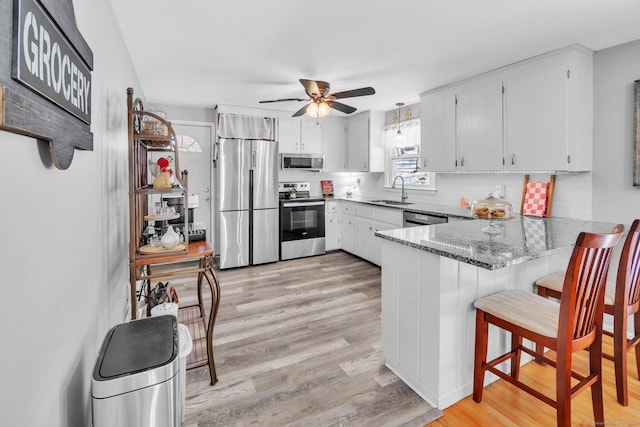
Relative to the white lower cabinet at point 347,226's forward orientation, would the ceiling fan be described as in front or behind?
in front

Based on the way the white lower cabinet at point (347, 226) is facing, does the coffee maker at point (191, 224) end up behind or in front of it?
in front

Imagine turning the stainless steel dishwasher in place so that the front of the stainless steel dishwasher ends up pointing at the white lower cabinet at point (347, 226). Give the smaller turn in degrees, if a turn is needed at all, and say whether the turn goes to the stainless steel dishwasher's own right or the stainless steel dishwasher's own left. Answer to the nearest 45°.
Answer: approximately 90° to the stainless steel dishwasher's own right

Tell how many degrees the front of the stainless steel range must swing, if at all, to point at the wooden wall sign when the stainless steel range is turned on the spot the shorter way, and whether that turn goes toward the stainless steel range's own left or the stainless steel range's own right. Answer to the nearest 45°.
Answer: approximately 45° to the stainless steel range's own right

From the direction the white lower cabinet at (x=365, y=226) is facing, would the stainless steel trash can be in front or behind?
in front

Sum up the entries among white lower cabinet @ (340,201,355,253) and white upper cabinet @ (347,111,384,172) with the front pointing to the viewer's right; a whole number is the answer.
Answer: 0

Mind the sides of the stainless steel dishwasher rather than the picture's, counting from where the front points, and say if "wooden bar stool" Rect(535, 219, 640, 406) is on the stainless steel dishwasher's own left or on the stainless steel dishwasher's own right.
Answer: on the stainless steel dishwasher's own left

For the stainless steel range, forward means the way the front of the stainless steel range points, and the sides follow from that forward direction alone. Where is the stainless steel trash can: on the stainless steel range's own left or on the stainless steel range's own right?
on the stainless steel range's own right
